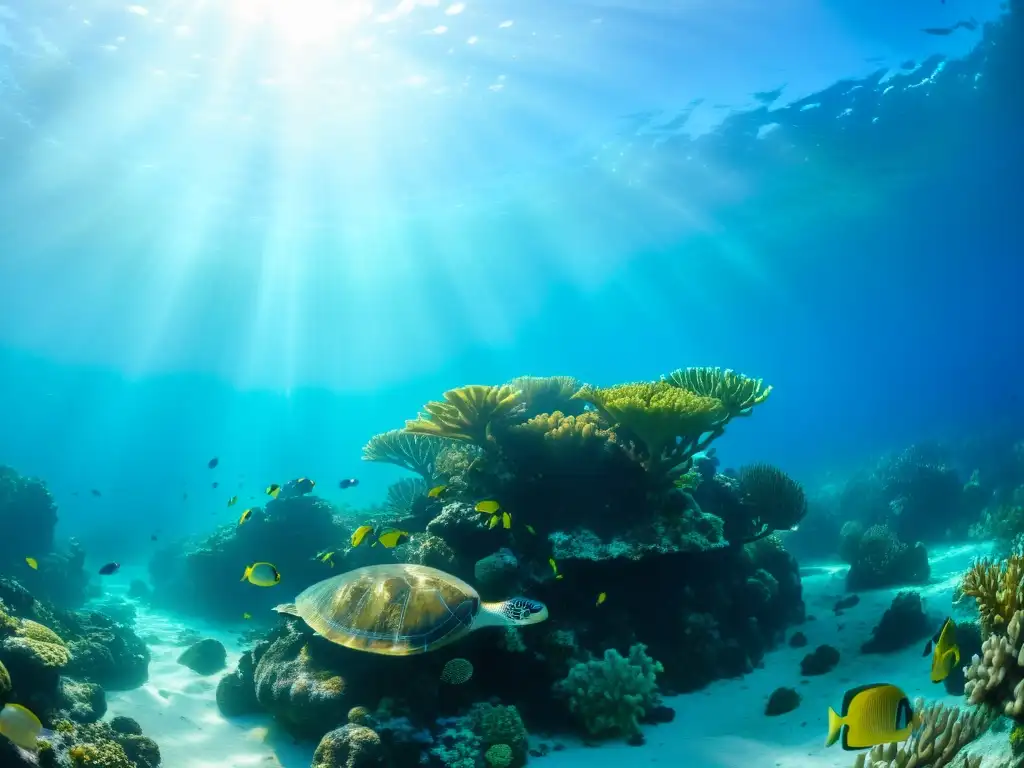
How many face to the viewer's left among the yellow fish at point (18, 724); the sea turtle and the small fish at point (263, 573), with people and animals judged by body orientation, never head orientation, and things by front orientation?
1

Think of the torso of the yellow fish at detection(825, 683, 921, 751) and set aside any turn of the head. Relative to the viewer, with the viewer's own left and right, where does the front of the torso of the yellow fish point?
facing to the right of the viewer

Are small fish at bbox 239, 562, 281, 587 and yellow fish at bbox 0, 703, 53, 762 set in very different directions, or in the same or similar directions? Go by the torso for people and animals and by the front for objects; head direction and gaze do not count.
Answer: very different directions

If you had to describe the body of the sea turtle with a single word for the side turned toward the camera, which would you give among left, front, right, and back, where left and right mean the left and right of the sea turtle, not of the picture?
right

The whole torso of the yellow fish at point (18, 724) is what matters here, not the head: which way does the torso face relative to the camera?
to the viewer's left
